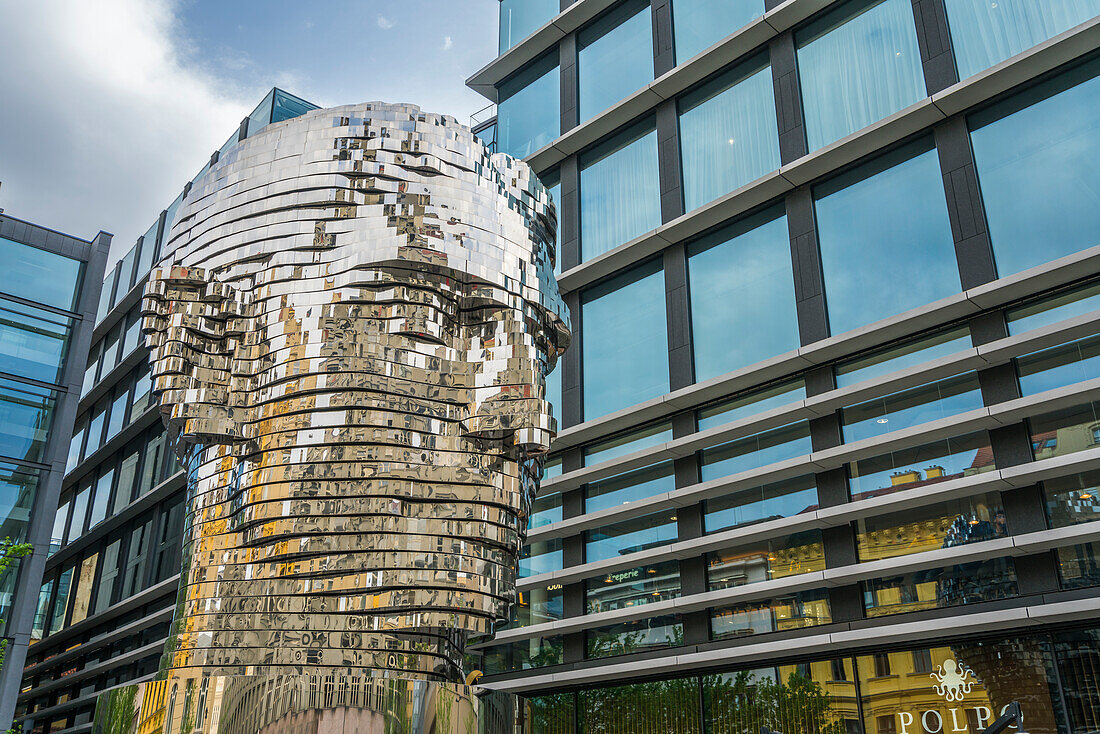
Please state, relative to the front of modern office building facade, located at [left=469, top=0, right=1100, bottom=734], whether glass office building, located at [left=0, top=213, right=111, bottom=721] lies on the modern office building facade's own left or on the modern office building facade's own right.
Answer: on the modern office building facade's own right

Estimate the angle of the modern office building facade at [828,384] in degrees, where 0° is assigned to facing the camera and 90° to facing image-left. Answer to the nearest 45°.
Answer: approximately 45°

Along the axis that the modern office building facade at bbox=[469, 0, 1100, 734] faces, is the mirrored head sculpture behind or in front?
in front

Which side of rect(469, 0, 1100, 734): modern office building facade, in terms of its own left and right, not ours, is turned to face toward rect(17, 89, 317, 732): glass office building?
right
